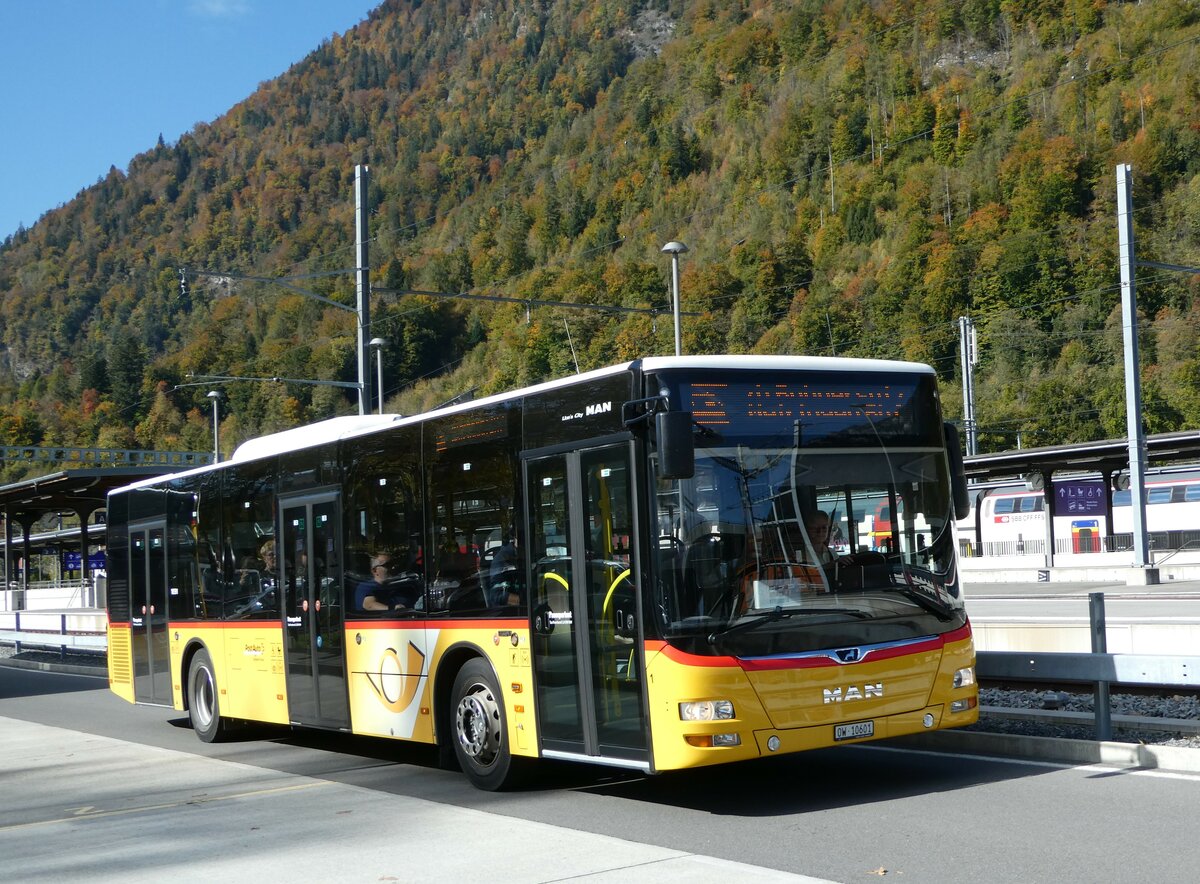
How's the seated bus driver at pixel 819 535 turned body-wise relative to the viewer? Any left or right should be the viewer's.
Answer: facing the viewer and to the right of the viewer

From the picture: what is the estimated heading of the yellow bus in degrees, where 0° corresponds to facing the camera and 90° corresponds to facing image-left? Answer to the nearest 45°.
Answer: approximately 315°

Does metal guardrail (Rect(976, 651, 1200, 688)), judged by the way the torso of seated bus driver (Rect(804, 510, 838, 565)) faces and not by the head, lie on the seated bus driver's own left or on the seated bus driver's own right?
on the seated bus driver's own left

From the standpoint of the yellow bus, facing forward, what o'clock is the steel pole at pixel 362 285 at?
The steel pole is roughly at 7 o'clock from the yellow bus.

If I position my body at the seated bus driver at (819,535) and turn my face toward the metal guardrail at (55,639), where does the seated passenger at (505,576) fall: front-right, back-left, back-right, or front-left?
front-left

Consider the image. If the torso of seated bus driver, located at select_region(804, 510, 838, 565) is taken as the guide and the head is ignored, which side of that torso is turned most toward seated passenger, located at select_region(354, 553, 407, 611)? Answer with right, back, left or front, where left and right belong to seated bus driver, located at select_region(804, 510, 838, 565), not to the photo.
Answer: back

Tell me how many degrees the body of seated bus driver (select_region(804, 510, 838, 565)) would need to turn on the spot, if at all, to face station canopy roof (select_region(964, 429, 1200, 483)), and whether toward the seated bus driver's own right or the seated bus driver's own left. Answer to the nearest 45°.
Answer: approximately 135° to the seated bus driver's own left
